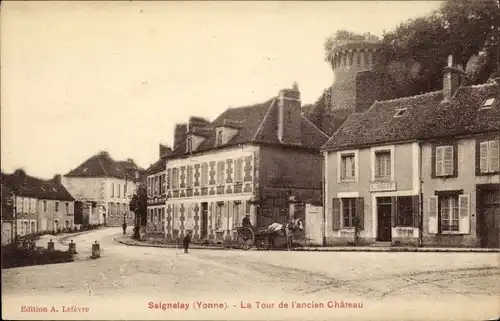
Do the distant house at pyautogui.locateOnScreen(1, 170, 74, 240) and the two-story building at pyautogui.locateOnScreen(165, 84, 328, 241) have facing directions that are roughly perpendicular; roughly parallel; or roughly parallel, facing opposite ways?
roughly perpendicular

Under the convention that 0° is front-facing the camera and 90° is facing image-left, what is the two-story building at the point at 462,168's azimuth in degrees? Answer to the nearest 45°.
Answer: approximately 0°

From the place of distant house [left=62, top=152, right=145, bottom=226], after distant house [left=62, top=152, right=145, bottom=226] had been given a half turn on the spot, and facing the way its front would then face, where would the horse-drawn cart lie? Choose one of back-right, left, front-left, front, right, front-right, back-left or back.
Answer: back-right

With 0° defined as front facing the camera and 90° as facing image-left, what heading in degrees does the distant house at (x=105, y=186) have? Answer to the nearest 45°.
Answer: approximately 315°

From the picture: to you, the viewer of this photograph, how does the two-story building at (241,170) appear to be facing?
facing the viewer and to the left of the viewer

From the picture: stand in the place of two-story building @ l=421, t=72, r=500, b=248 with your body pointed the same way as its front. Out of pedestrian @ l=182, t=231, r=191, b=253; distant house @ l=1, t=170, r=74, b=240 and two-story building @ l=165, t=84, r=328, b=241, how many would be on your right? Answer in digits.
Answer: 3

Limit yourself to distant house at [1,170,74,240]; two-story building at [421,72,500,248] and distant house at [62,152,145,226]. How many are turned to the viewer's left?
0

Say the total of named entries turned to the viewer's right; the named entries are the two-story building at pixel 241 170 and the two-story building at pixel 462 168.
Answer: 0

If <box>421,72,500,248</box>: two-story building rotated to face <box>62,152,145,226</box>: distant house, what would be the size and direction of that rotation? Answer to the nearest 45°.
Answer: approximately 90° to its right

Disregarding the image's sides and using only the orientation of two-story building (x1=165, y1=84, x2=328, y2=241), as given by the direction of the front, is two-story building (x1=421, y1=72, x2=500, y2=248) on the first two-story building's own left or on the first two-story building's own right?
on the first two-story building's own left

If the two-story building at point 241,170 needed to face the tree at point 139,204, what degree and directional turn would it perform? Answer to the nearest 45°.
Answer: approximately 45° to its right

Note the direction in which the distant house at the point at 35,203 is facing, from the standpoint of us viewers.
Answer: facing the viewer and to the right of the viewer

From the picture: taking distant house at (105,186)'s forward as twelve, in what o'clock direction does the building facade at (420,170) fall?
The building facade is roughly at 11 o'clock from the distant house.

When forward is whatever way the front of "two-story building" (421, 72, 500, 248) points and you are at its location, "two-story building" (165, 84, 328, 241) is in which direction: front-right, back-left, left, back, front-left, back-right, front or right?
right

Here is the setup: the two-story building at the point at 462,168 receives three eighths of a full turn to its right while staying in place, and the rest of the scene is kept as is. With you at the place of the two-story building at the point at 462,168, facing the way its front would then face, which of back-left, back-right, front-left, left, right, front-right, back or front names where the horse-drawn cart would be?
front-left
